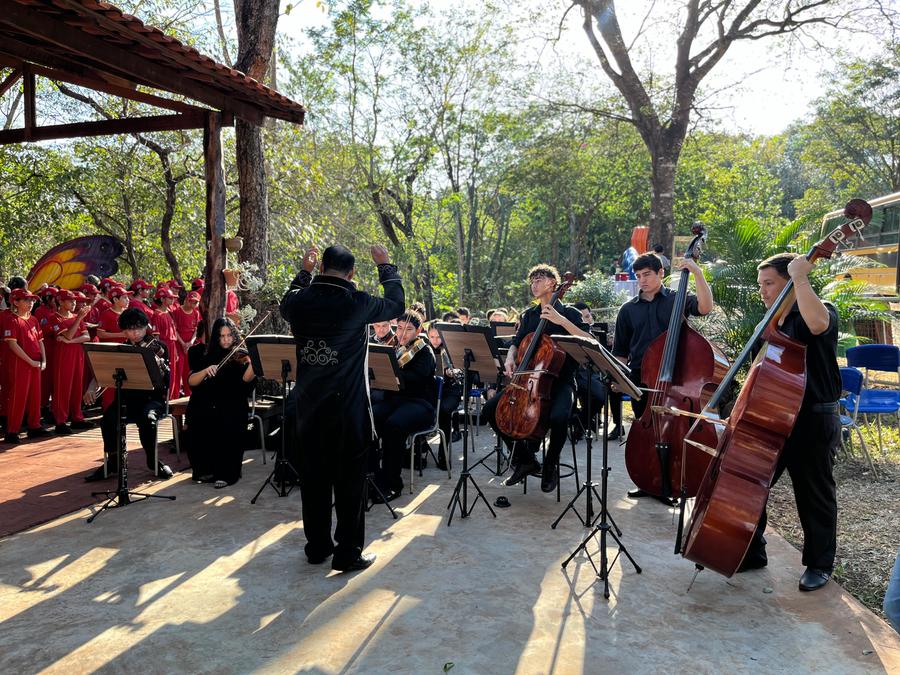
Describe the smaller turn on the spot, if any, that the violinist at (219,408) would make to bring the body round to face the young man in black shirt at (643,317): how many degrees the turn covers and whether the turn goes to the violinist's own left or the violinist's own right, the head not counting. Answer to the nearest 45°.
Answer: approximately 45° to the violinist's own left

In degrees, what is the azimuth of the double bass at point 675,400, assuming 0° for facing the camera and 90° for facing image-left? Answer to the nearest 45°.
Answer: approximately 45°

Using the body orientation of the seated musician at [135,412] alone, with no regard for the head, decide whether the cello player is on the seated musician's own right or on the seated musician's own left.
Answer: on the seated musician's own left

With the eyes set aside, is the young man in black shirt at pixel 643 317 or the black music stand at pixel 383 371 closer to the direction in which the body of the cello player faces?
the black music stand

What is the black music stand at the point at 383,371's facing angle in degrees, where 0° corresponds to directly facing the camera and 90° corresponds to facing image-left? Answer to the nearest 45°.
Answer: approximately 225°

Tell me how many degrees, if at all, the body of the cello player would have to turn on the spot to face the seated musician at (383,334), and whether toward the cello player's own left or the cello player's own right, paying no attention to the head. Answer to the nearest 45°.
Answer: approximately 90° to the cello player's own right

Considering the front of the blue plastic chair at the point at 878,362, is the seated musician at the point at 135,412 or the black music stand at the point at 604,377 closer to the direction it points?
the black music stand

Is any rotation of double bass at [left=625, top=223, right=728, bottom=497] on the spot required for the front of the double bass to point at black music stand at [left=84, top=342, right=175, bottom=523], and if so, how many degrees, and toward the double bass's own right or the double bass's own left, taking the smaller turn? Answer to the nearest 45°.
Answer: approximately 45° to the double bass's own right

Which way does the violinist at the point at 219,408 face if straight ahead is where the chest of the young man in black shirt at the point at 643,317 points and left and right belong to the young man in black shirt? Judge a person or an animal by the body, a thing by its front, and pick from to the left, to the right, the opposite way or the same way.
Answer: to the left

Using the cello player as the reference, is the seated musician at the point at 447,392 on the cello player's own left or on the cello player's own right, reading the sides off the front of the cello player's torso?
on the cello player's own right
